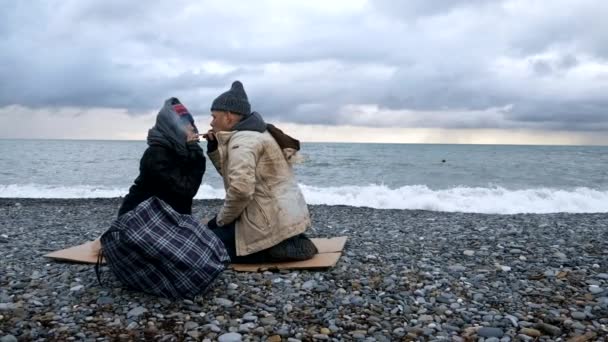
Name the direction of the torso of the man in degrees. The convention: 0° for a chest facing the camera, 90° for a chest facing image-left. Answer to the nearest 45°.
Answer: approximately 90°

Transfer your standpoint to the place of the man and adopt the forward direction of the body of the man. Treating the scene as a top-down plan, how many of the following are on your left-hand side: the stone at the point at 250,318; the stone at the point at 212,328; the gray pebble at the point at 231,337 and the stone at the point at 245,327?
4

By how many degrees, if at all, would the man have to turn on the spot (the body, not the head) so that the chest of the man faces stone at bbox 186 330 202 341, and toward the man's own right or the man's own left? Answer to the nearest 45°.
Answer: approximately 90° to the man's own left

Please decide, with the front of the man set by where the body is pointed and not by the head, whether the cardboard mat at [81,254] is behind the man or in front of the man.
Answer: in front

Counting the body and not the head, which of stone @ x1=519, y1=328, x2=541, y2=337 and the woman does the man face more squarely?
the woman

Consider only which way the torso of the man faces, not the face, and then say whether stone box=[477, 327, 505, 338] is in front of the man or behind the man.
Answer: behind

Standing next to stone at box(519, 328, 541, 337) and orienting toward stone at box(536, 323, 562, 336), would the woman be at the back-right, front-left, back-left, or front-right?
back-left

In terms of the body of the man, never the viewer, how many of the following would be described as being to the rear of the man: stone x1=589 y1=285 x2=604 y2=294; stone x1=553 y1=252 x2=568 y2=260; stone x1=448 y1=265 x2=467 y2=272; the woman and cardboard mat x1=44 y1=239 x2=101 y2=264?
3

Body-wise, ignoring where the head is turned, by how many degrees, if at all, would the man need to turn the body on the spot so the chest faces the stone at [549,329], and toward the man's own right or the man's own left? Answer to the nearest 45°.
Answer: approximately 135° to the man's own left

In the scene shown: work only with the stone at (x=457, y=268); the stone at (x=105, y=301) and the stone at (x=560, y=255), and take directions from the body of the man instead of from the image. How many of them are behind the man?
2

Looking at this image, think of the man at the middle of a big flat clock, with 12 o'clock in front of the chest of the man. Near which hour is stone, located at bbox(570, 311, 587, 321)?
The stone is roughly at 7 o'clock from the man.

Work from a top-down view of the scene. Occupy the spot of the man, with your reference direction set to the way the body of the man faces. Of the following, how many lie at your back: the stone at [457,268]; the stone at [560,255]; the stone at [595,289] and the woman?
3

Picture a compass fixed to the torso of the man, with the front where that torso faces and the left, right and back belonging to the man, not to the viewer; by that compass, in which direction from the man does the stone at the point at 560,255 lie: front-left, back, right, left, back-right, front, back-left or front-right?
back

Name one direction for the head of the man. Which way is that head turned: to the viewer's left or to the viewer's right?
to the viewer's left

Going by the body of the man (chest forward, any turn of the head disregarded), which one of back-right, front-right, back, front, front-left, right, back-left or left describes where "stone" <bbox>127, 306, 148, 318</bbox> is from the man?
front-left
